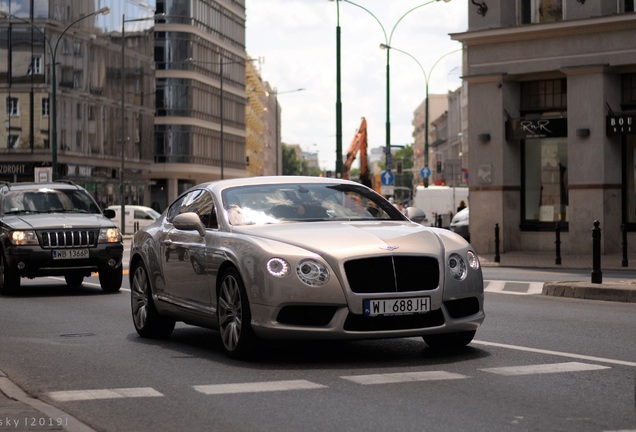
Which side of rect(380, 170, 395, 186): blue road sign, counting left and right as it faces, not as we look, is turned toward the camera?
front

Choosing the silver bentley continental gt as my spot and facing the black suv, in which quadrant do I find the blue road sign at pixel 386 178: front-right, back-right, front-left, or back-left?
front-right

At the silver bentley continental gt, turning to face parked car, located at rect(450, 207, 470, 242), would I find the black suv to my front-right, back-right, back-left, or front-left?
front-left

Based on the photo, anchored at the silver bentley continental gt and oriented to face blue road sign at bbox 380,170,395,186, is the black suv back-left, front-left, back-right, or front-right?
front-left

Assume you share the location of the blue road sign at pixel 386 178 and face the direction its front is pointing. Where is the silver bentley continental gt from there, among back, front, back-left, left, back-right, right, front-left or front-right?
front

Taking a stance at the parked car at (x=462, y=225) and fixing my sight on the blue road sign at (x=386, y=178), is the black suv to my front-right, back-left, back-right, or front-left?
back-left

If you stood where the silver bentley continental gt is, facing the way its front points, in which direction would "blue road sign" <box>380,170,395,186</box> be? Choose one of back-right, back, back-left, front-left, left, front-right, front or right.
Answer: back-left

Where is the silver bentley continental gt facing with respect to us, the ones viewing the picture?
facing the viewer and to the right of the viewer

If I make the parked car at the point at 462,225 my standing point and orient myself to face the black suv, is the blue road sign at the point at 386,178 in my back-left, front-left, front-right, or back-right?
back-right

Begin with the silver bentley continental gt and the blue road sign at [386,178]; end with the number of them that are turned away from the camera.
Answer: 0

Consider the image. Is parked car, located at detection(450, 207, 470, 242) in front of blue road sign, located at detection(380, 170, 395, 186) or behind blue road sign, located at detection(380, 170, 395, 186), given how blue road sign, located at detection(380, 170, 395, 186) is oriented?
in front

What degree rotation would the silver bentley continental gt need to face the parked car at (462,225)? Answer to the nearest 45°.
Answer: approximately 135° to its left

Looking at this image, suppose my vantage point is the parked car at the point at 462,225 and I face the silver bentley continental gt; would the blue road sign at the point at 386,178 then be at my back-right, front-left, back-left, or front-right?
back-right
